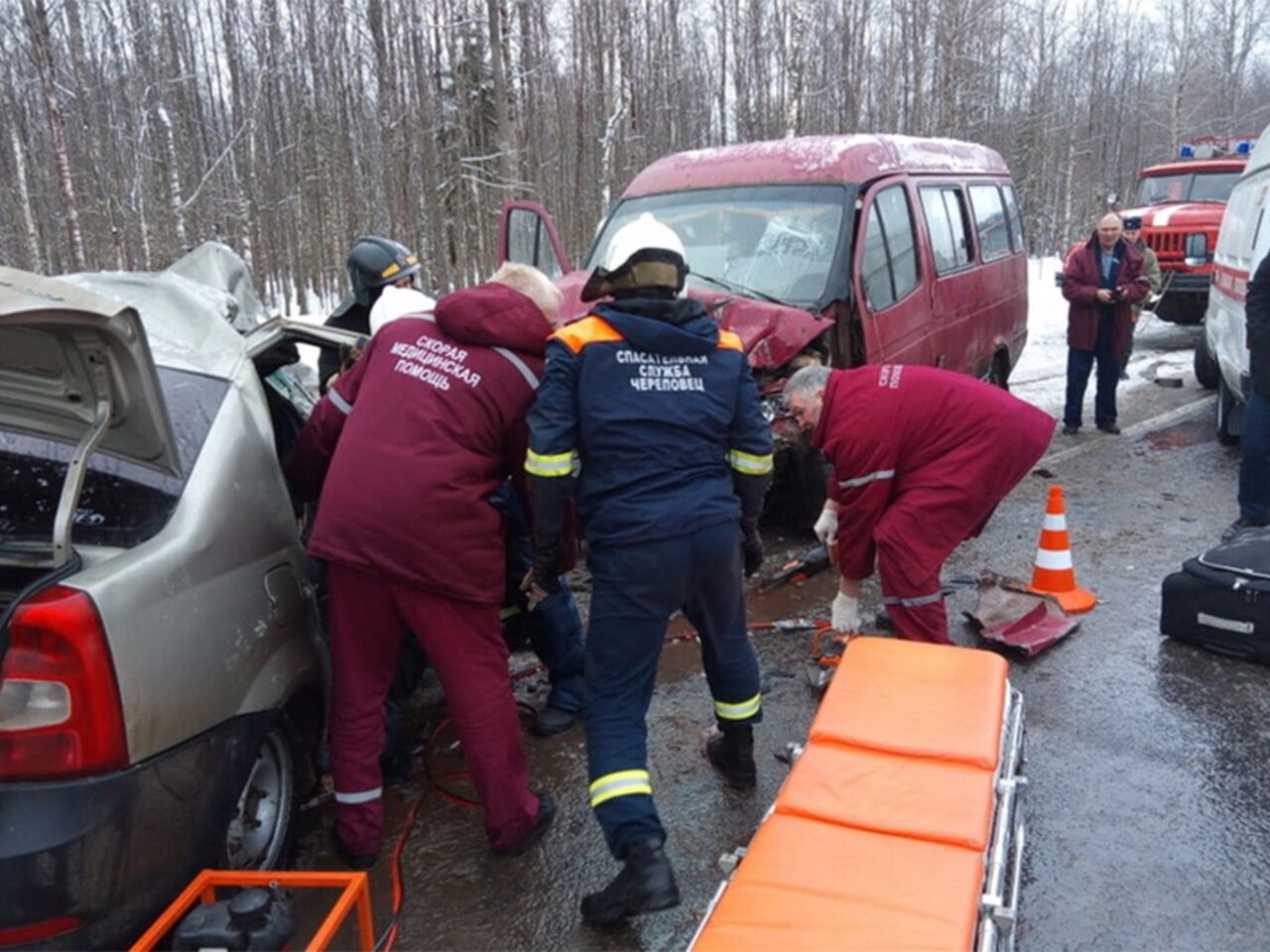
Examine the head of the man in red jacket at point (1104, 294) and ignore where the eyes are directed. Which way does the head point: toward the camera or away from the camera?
toward the camera

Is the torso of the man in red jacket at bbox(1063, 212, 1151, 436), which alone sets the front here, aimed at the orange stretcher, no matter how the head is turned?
yes

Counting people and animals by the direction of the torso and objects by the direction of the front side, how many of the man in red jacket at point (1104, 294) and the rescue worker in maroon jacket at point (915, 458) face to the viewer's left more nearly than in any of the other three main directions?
1

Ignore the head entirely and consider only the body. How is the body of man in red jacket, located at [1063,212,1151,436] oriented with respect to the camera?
toward the camera

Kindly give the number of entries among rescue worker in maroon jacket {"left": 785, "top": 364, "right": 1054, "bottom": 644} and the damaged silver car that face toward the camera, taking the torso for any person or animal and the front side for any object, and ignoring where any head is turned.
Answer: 0

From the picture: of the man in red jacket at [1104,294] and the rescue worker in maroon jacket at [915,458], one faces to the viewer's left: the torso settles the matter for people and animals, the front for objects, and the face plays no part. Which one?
the rescue worker in maroon jacket

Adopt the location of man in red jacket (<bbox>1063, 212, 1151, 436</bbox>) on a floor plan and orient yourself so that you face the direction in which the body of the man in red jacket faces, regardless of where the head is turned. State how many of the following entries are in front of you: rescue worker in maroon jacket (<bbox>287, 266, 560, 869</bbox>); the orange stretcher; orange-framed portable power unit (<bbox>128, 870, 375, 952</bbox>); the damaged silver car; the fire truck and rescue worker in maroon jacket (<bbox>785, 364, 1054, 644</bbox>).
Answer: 5

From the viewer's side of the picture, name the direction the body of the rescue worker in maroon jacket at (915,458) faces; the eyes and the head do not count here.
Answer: to the viewer's left

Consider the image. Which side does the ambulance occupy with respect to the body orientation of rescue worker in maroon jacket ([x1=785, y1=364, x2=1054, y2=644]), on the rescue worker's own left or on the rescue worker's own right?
on the rescue worker's own right

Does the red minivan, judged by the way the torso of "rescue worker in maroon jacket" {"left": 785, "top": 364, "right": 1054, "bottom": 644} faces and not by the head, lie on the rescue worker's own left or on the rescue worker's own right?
on the rescue worker's own right

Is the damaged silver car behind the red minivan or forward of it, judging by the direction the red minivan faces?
forward

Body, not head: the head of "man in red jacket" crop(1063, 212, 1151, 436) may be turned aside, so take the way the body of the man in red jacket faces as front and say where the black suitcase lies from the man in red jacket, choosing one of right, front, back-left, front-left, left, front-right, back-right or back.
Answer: front

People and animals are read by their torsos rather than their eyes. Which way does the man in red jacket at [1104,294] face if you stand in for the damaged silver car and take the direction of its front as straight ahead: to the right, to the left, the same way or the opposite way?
the opposite way

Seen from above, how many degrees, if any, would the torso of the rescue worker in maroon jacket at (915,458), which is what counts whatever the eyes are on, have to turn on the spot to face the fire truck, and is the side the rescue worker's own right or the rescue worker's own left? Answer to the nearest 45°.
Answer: approximately 90° to the rescue worker's own right

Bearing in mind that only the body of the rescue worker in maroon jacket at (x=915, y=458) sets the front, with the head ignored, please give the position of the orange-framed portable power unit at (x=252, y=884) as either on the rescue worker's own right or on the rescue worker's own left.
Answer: on the rescue worker's own left

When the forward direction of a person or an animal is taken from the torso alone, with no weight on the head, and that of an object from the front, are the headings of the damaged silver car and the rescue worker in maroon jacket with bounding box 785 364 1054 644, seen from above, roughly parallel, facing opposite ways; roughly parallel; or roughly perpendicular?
roughly perpendicular
